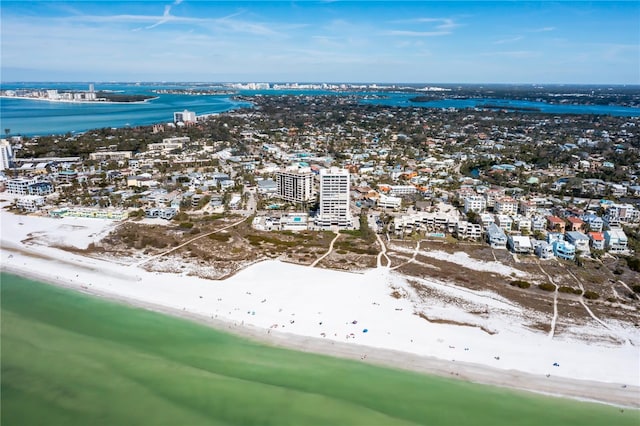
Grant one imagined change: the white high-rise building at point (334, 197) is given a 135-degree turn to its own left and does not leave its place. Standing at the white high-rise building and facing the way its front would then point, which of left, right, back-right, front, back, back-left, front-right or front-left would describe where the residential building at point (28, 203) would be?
back-left

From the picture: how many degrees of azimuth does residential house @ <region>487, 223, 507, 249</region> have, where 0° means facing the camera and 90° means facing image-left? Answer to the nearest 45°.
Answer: approximately 0°

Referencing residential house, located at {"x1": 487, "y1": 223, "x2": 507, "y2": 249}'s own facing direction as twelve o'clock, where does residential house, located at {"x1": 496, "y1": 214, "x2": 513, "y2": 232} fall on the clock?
residential house, located at {"x1": 496, "y1": 214, "x2": 513, "y2": 232} is roughly at 6 o'clock from residential house, located at {"x1": 487, "y1": 223, "x2": 507, "y2": 249}.

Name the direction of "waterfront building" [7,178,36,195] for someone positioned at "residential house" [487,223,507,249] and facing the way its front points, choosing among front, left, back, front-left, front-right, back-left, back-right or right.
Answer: right

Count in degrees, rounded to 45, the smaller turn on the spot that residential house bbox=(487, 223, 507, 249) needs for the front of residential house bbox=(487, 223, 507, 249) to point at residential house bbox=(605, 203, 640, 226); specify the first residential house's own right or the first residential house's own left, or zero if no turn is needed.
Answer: approximately 135° to the first residential house's own left

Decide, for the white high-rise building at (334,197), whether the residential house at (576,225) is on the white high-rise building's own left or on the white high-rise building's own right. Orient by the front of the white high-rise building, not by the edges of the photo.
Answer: on the white high-rise building's own left

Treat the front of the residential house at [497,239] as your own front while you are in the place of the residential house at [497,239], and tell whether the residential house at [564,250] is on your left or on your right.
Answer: on your left

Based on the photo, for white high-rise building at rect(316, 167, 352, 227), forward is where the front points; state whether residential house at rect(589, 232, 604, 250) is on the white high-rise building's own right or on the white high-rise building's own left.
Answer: on the white high-rise building's own left

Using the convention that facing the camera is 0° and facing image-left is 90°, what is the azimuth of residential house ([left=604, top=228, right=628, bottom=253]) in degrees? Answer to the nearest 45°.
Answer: approximately 0°
